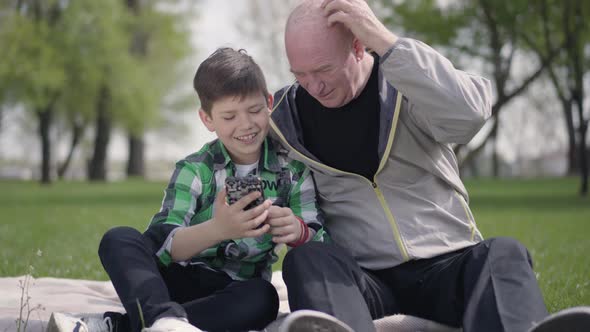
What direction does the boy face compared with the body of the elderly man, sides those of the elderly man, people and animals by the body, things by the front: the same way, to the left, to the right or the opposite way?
the same way

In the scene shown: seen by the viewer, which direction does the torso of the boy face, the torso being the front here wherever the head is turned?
toward the camera

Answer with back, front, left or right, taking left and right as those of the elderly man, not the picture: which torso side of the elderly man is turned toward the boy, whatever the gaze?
right

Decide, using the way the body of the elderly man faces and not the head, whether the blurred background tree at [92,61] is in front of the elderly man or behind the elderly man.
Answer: behind

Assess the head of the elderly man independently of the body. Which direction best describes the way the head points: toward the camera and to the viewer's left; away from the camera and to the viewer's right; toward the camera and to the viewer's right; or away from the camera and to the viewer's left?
toward the camera and to the viewer's left

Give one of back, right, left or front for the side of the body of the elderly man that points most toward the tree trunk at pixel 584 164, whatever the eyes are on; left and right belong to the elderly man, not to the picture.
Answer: back

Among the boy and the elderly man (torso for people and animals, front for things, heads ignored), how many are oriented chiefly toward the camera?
2

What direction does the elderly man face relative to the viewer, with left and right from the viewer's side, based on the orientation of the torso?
facing the viewer

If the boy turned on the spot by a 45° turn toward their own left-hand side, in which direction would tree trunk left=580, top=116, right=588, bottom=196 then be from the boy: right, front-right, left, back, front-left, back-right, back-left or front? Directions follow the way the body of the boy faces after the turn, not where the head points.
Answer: left

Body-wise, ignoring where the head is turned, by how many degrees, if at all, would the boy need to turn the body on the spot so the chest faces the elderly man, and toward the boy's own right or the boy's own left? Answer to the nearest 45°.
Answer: approximately 90° to the boy's own left

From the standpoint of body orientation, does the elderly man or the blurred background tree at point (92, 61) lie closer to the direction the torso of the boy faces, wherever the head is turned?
the elderly man

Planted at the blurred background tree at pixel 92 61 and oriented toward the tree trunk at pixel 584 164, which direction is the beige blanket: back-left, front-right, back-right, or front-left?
front-right
